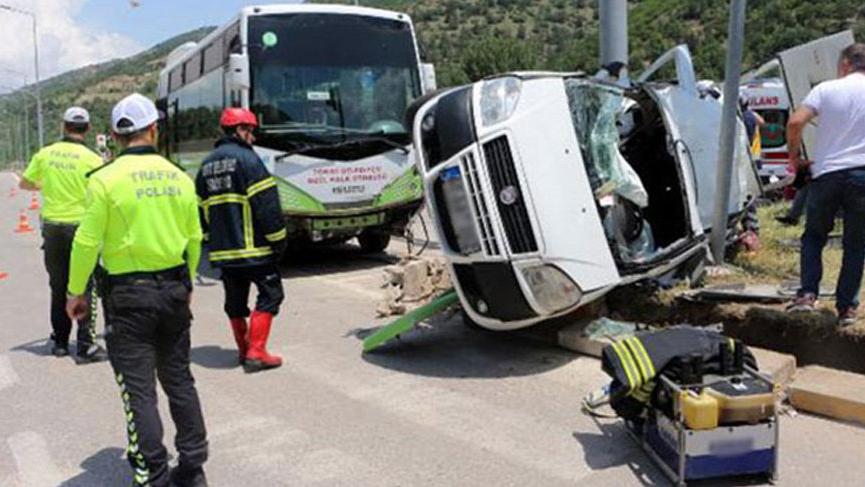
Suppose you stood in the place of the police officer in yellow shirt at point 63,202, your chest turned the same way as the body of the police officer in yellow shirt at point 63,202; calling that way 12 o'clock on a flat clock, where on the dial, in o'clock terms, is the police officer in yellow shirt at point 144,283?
the police officer in yellow shirt at point 144,283 is roughly at 6 o'clock from the police officer in yellow shirt at point 63,202.

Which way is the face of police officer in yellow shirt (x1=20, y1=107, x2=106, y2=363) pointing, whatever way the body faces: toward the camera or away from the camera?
away from the camera

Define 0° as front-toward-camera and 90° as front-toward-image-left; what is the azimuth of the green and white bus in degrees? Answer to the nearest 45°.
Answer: approximately 315°

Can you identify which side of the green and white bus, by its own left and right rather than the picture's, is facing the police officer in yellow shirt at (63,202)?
front

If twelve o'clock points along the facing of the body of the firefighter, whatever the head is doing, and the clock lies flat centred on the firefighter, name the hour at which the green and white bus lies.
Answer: The green and white bus is roughly at 11 o'clock from the firefighter.

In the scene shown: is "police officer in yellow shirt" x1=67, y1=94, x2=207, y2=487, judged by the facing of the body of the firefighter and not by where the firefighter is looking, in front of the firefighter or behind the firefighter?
behind

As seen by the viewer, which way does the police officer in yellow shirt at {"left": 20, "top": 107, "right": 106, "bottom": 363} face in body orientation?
away from the camera

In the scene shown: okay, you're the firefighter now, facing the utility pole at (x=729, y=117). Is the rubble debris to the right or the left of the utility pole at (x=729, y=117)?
left

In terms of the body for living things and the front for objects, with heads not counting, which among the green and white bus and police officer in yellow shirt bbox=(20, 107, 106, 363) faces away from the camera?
the police officer in yellow shirt

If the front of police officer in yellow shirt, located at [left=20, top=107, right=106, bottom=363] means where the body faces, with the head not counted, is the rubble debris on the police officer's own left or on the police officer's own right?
on the police officer's own right

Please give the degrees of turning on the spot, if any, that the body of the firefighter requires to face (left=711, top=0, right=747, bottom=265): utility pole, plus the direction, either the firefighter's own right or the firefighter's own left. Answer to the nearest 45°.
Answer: approximately 45° to the firefighter's own right

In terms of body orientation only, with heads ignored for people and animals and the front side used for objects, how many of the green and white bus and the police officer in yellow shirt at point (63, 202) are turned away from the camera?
1

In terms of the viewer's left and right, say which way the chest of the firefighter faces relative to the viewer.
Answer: facing away from the viewer and to the right of the viewer
